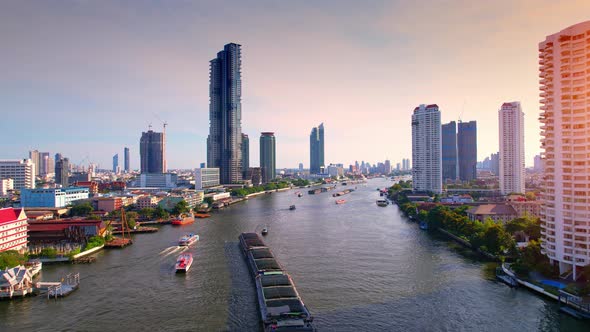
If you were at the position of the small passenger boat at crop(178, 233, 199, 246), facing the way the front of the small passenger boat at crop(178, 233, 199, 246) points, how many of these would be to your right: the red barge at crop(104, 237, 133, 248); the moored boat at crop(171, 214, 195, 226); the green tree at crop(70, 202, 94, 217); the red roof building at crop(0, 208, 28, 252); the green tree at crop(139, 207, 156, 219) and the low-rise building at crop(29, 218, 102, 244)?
0

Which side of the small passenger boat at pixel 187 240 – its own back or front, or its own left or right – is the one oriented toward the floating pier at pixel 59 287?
back

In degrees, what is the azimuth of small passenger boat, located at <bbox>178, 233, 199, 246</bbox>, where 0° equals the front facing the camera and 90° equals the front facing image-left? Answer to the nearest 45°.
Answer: approximately 225°

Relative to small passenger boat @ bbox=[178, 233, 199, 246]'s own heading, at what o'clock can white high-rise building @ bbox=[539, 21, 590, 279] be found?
The white high-rise building is roughly at 3 o'clock from the small passenger boat.

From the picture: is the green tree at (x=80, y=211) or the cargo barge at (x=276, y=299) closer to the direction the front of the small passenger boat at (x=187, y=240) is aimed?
the green tree

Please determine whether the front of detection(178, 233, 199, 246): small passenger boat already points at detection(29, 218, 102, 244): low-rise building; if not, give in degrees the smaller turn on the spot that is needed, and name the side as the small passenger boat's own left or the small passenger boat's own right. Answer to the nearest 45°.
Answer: approximately 135° to the small passenger boat's own left

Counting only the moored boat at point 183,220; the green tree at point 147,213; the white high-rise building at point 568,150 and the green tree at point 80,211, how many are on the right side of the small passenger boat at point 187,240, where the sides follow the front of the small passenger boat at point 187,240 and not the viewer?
1

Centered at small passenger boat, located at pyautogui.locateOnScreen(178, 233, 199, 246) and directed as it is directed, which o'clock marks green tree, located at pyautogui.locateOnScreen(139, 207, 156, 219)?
The green tree is roughly at 10 o'clock from the small passenger boat.

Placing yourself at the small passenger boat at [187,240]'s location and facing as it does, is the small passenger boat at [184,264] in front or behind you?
behind

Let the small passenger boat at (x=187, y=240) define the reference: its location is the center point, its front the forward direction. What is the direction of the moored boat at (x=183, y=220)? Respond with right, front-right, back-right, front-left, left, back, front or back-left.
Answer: front-left

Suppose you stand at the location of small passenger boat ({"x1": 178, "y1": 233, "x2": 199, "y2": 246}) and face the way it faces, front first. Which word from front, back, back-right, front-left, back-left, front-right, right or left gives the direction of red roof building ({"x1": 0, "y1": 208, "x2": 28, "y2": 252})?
back-left

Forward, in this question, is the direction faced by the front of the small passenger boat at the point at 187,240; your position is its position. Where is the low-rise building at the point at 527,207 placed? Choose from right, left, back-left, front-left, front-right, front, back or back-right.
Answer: front-right

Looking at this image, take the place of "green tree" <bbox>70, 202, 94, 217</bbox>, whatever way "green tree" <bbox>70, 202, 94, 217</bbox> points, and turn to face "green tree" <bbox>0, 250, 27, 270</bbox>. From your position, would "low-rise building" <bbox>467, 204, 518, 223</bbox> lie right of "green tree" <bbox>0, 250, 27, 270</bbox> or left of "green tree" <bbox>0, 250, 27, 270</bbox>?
left

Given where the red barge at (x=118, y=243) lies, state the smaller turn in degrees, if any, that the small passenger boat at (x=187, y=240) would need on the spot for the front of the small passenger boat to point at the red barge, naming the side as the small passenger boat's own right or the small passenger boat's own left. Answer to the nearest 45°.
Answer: approximately 135° to the small passenger boat's own left

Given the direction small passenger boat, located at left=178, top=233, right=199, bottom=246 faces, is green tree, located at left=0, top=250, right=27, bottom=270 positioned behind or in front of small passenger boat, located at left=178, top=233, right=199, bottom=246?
behind

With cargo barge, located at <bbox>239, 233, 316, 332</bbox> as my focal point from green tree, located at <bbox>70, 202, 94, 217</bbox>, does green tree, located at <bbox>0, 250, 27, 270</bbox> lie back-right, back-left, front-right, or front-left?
front-right

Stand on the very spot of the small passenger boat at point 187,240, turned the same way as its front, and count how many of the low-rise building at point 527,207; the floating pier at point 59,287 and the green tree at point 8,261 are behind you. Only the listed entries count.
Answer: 2

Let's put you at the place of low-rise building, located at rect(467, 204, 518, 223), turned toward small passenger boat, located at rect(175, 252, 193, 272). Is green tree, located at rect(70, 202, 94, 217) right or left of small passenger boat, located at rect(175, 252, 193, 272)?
right

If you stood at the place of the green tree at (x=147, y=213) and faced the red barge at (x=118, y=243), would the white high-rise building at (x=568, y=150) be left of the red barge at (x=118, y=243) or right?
left

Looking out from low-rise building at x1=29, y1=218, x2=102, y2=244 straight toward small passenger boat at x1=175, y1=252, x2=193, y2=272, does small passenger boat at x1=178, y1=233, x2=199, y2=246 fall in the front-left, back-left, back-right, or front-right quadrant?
front-left

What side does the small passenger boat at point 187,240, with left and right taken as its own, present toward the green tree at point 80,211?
left

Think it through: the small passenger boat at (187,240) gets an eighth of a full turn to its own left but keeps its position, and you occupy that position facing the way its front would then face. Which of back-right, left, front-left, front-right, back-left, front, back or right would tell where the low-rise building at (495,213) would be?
right
